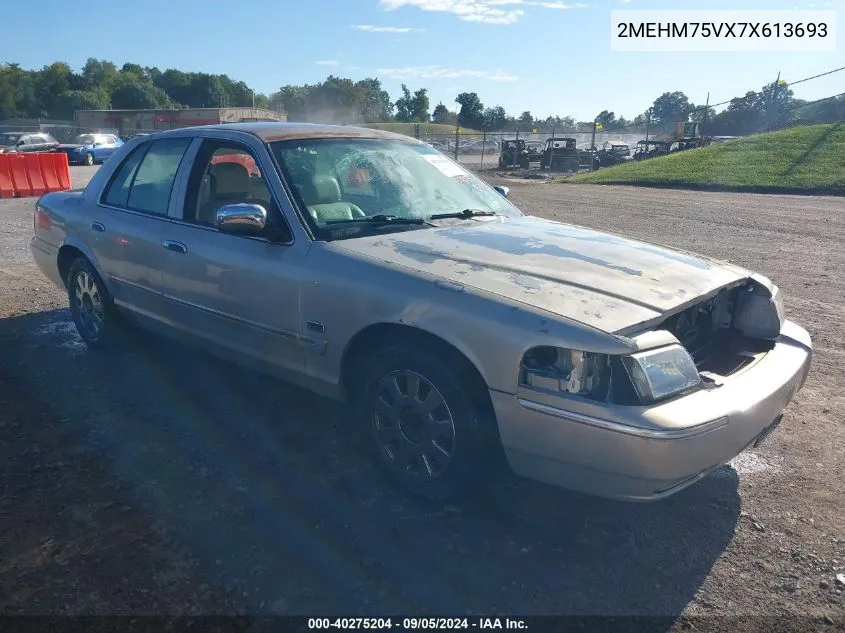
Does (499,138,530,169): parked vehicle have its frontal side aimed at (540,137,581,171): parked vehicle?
no

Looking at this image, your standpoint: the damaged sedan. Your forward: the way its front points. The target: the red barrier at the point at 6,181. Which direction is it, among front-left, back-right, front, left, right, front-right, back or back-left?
back

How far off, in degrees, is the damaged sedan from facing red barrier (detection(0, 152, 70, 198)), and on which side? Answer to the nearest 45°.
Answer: approximately 180°

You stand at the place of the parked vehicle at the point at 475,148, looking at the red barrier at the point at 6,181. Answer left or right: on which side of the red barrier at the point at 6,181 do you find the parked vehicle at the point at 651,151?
left

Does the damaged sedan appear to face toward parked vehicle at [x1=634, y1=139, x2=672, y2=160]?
no

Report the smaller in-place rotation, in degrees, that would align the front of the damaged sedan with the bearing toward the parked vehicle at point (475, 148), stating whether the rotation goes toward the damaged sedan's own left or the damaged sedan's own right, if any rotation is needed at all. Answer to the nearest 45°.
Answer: approximately 135° to the damaged sedan's own left

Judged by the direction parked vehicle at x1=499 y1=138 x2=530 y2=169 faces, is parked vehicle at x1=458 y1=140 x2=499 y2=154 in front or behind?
behind

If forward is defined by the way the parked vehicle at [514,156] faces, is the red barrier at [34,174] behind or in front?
in front

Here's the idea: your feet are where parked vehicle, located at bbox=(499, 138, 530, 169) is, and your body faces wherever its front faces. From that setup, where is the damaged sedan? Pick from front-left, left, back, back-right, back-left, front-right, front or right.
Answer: front

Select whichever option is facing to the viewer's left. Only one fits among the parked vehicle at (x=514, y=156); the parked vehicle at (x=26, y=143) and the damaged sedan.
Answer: the parked vehicle at (x=26, y=143)

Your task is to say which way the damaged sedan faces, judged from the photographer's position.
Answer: facing the viewer and to the right of the viewer

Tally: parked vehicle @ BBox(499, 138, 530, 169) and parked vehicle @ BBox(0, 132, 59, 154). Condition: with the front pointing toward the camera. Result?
1

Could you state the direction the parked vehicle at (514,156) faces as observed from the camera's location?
facing the viewer

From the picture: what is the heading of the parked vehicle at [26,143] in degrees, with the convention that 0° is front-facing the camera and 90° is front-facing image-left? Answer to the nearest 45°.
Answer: approximately 90°

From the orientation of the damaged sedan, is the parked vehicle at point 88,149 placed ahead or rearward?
rearward

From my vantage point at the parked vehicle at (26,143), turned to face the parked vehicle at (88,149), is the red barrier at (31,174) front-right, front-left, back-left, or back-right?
front-right
